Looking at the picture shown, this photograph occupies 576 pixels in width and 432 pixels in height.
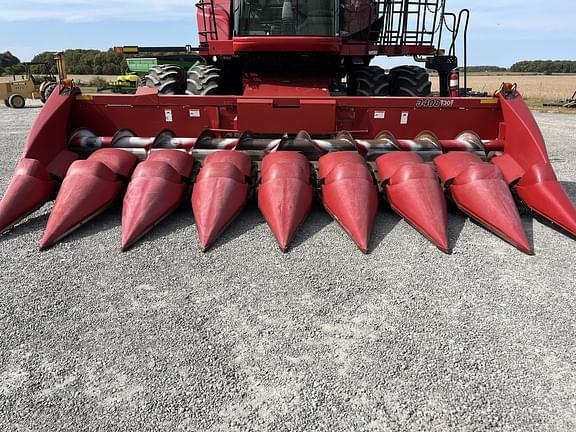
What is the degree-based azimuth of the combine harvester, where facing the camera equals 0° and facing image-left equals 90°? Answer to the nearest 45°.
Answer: approximately 0°

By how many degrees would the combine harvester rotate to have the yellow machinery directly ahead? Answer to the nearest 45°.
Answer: approximately 135° to its right

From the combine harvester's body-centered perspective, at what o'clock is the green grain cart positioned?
The green grain cart is roughly at 5 o'clock from the combine harvester.
